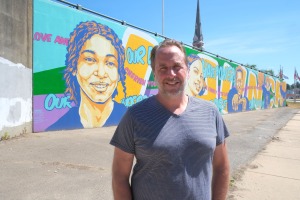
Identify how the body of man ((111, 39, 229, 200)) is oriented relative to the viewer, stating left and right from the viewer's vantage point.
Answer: facing the viewer
